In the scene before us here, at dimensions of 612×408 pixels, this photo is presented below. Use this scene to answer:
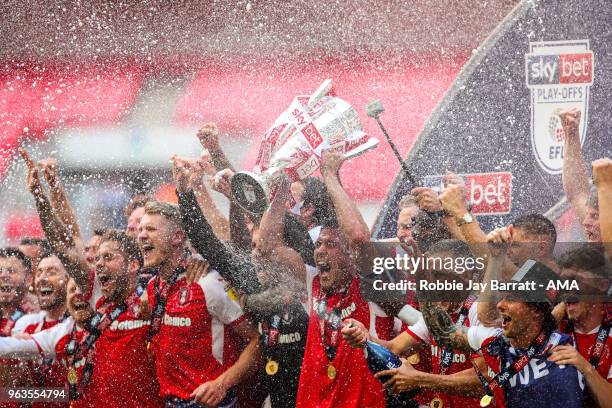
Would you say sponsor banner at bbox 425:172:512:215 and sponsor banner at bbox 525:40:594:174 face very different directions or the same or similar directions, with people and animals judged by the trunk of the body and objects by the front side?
same or similar directions

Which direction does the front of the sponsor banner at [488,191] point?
toward the camera

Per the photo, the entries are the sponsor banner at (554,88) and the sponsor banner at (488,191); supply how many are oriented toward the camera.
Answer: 2

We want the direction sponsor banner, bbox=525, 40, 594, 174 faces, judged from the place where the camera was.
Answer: facing the viewer
